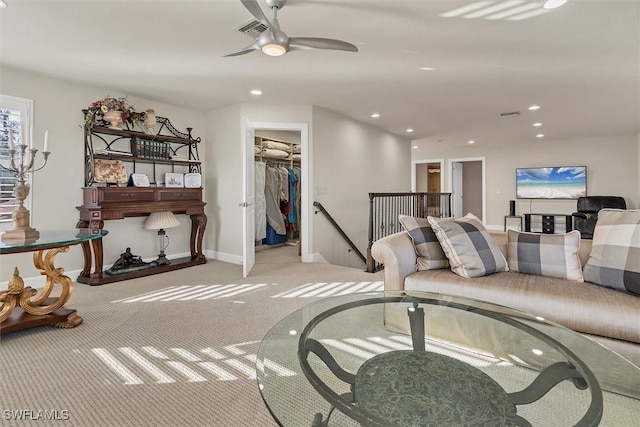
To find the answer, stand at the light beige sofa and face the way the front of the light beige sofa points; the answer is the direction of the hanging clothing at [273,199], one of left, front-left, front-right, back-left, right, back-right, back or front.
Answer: right

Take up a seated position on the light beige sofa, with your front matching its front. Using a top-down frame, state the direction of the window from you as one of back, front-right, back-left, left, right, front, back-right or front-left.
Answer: front-right

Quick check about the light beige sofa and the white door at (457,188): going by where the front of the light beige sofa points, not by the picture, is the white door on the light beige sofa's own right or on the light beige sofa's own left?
on the light beige sofa's own right

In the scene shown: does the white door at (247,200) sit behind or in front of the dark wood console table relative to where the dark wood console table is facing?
in front

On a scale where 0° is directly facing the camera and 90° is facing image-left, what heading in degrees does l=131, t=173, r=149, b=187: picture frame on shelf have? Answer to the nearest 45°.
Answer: approximately 315°

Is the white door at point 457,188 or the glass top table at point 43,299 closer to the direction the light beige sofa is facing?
the glass top table

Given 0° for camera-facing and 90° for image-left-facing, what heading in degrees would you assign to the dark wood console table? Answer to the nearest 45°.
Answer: approximately 315°

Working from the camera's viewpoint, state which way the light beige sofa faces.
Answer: facing the viewer and to the left of the viewer

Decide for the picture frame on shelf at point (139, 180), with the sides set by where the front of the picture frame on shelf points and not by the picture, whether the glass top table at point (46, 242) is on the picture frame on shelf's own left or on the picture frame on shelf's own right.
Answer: on the picture frame on shelf's own right

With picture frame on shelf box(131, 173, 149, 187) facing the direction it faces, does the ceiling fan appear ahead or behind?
ahead

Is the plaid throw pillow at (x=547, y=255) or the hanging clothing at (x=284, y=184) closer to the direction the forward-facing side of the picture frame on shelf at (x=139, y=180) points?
the plaid throw pillow

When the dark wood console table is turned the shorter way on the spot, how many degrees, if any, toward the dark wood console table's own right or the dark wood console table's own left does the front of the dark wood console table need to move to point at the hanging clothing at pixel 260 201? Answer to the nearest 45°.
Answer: approximately 90° to the dark wood console table's own left

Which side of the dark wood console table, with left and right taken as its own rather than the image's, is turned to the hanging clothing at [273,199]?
left

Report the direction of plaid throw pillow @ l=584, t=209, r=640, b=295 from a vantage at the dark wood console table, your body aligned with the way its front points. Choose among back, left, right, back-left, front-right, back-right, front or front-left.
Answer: front
